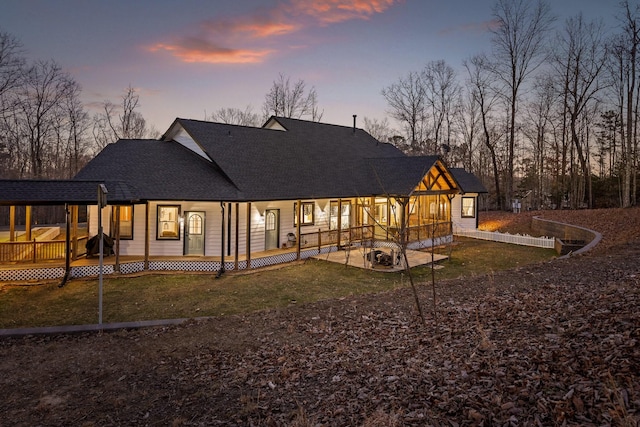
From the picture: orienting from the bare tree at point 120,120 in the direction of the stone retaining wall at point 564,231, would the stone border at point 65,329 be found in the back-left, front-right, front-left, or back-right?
front-right

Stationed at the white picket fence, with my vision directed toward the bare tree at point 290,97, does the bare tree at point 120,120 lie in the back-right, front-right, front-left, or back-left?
front-left

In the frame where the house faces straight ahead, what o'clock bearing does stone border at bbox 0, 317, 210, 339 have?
The stone border is roughly at 2 o'clock from the house.

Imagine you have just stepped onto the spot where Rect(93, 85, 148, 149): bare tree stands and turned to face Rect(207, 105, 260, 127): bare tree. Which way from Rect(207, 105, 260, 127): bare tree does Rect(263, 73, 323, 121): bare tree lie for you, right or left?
right

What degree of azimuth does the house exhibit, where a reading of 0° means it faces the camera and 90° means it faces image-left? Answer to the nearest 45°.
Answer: approximately 315°

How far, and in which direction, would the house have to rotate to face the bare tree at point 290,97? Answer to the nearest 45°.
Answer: approximately 135° to its left

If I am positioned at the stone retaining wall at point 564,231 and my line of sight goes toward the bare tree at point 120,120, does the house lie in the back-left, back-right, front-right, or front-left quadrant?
front-left

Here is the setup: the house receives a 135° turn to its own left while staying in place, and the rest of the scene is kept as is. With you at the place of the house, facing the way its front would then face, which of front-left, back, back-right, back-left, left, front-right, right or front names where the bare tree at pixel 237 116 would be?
front

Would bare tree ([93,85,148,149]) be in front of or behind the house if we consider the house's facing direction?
behind
